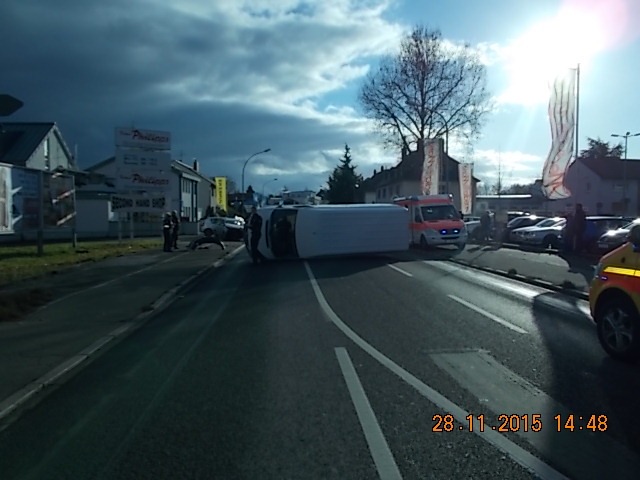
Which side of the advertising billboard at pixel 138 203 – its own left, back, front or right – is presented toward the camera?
front

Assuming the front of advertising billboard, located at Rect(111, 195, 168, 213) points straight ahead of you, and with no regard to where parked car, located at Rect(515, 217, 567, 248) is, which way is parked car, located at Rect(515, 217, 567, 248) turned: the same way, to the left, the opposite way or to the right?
to the right

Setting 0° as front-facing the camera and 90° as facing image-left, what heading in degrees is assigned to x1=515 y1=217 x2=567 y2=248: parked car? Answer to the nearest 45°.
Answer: approximately 45°

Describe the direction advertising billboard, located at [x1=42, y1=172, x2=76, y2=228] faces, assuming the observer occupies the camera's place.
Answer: facing the viewer and to the right of the viewer

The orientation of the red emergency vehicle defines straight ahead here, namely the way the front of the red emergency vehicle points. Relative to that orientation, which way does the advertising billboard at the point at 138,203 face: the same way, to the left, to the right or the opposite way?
the same way

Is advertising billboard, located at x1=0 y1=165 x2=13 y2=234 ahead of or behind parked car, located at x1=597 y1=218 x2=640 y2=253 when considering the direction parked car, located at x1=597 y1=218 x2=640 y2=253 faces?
ahead

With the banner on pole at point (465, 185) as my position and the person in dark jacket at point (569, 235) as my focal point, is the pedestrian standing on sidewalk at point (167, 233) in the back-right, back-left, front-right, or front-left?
front-right

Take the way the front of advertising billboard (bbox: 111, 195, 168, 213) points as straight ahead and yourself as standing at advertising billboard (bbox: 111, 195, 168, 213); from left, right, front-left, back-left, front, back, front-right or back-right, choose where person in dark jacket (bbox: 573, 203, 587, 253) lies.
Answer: front-left

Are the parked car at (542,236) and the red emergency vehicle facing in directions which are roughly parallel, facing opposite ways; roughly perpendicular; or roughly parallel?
roughly perpendicular

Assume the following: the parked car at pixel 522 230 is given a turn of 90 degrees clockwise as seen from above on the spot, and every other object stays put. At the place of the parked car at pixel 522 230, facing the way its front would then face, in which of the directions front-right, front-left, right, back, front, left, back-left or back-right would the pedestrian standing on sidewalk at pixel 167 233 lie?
left

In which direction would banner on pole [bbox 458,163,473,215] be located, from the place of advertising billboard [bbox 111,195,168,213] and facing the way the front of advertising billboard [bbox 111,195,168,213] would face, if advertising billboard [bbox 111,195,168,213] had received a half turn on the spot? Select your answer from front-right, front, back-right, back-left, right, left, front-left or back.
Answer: right

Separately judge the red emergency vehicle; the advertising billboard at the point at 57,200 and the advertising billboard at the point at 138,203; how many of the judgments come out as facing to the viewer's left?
0

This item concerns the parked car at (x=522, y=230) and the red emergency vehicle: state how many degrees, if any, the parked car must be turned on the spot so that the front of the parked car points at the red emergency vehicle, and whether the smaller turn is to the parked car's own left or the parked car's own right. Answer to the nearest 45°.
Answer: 0° — it already faces it

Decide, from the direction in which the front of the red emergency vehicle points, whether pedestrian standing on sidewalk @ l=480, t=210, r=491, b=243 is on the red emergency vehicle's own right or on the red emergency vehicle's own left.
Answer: on the red emergency vehicle's own left
